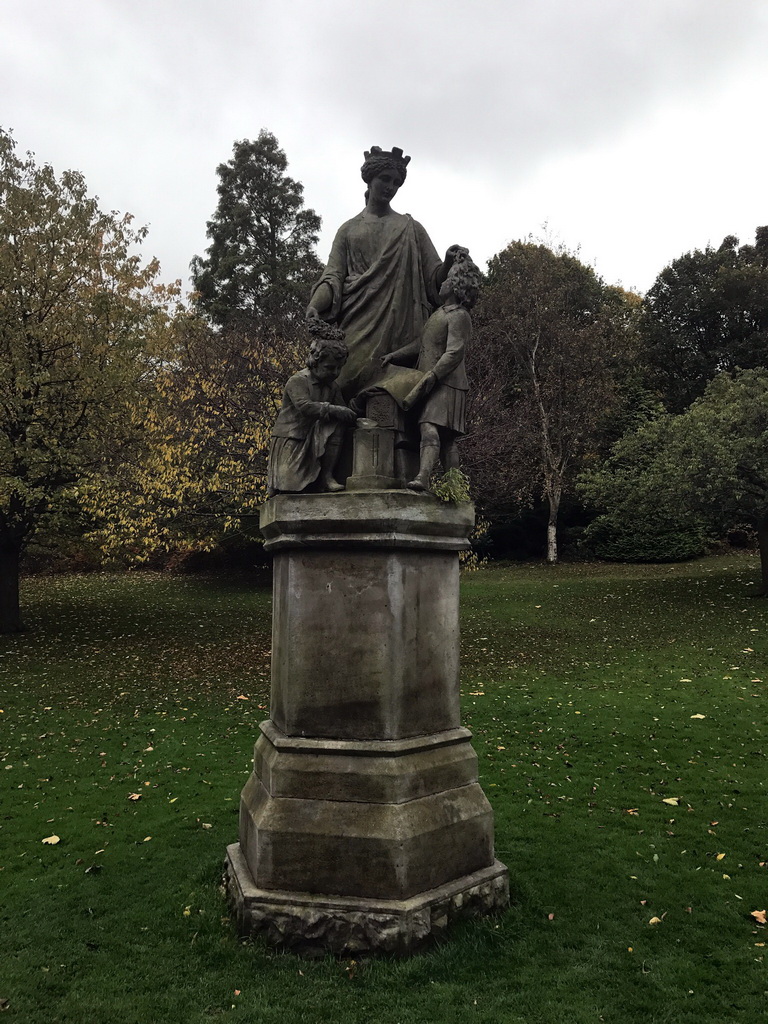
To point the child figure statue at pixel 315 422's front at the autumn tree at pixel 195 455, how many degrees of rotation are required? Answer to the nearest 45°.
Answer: approximately 135° to its left

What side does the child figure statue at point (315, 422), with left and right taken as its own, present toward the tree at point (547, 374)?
left

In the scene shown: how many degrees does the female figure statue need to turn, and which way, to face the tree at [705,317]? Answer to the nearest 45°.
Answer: approximately 135° to its left

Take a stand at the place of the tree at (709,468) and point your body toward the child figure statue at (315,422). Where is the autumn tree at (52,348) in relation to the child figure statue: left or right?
right

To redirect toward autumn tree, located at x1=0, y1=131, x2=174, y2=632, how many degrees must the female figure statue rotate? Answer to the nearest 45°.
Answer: approximately 135° to its right

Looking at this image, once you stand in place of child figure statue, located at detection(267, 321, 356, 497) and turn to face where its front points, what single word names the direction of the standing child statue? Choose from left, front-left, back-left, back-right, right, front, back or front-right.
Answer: front-left

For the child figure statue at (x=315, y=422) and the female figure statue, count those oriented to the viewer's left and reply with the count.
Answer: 0

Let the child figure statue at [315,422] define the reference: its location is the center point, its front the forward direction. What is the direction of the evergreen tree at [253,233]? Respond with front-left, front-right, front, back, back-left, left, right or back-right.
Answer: back-left

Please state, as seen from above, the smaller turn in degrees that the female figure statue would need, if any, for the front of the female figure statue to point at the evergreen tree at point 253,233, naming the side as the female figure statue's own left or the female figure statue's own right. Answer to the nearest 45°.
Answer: approximately 180°

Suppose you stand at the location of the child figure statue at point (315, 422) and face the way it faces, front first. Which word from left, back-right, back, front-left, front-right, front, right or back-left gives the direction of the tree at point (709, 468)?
left

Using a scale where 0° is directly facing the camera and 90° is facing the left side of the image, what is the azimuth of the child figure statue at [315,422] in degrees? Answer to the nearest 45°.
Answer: approximately 315°
